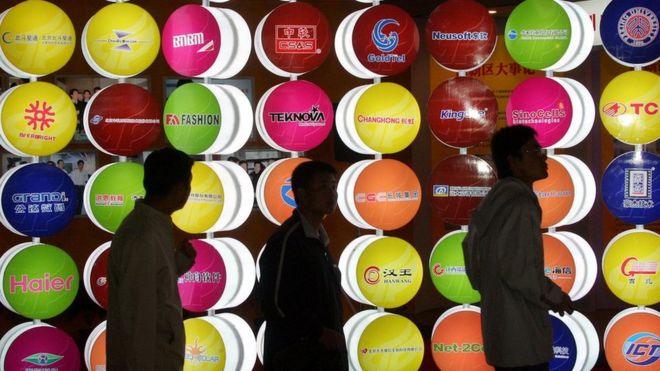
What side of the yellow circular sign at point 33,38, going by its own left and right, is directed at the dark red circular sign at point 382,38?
left

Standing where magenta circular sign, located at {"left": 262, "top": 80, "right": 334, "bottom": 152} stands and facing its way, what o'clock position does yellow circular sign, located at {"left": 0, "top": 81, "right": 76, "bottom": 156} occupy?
The yellow circular sign is roughly at 3 o'clock from the magenta circular sign.

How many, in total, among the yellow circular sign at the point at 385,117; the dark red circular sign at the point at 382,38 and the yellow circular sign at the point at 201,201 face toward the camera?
3

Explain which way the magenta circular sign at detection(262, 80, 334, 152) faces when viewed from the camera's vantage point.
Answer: facing the viewer

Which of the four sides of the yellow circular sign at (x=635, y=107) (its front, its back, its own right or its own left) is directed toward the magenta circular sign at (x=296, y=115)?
right

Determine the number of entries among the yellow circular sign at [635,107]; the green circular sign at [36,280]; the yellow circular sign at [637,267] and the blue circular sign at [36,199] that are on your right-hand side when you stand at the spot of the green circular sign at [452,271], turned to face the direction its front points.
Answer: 2

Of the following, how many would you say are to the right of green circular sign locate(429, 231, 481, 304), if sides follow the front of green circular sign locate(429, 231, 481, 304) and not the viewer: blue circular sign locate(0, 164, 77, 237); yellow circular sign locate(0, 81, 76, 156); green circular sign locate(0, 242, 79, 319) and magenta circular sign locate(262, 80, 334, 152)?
4

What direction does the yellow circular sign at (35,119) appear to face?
toward the camera

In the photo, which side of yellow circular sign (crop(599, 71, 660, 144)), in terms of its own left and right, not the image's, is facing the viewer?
front

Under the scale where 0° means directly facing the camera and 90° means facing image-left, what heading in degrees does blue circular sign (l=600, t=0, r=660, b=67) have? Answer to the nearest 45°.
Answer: approximately 0°
